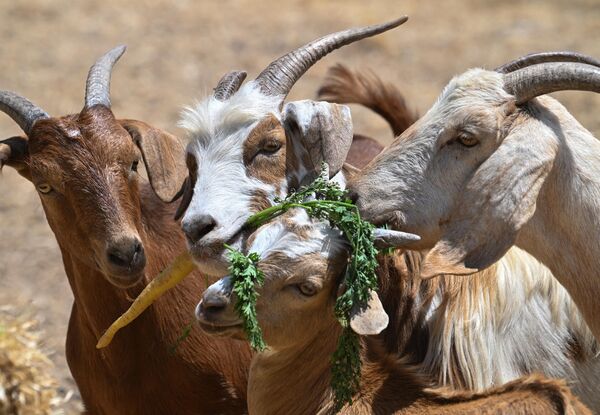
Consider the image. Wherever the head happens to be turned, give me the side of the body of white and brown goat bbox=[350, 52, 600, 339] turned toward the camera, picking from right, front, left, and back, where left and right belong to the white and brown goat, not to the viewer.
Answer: left

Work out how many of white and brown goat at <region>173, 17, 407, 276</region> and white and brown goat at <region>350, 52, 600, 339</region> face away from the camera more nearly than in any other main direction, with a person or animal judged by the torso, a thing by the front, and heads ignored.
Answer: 0

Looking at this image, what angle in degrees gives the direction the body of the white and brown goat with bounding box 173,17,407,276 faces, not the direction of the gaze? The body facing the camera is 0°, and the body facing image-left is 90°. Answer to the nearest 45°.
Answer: approximately 45°

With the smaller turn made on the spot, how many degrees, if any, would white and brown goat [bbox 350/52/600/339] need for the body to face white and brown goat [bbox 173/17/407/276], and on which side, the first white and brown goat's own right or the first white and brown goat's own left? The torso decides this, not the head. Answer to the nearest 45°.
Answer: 0° — it already faces it

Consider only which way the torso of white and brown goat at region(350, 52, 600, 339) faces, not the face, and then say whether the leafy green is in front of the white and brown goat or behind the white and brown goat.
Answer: in front
